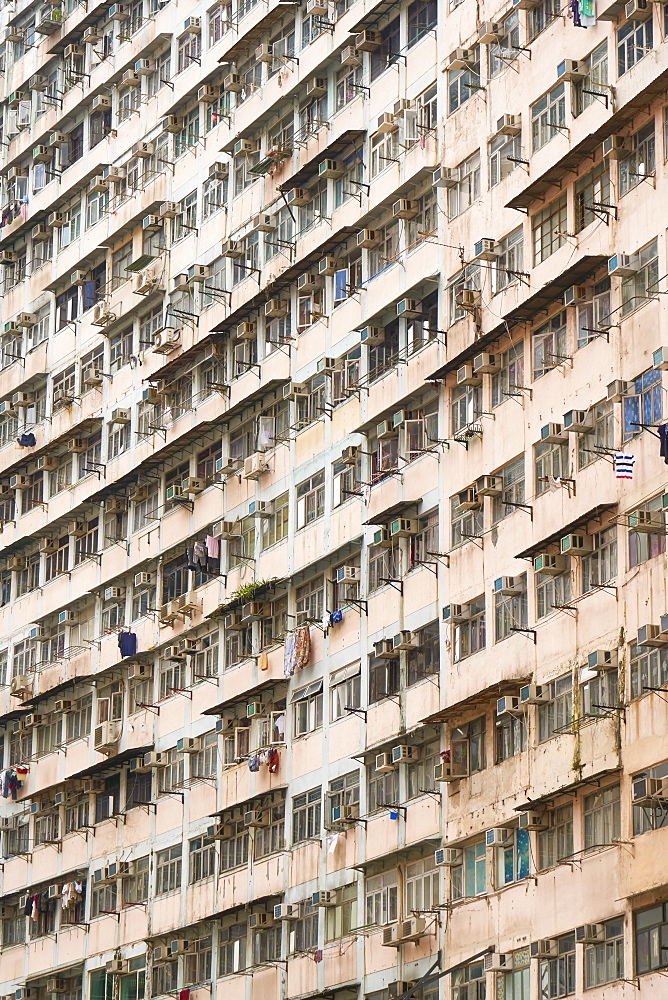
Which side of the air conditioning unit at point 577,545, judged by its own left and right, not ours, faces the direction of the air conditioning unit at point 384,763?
right

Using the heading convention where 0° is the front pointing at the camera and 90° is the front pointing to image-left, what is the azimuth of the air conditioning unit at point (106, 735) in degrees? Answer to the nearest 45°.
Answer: approximately 45°

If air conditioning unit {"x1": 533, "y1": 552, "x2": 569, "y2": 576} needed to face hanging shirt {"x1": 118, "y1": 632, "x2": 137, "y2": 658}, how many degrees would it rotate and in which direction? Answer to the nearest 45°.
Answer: approximately 90° to its right

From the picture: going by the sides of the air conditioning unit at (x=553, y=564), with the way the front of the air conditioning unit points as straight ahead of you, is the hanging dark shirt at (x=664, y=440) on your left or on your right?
on your left
